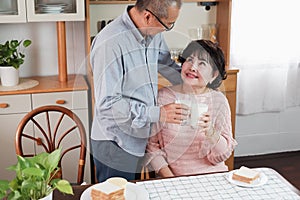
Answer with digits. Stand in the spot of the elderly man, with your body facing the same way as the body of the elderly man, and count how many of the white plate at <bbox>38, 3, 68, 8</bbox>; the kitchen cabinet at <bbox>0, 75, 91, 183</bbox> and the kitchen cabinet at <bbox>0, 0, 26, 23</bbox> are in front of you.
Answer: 0

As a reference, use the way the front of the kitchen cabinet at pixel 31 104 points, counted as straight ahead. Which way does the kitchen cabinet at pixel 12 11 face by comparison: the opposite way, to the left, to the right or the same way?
the same way

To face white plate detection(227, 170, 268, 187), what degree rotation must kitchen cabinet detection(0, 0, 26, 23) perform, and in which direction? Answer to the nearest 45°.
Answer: approximately 45° to its left

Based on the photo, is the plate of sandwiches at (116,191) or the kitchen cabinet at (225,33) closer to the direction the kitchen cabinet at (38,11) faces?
the plate of sandwiches

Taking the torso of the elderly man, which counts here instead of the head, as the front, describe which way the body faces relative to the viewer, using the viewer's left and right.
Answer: facing the viewer and to the right of the viewer

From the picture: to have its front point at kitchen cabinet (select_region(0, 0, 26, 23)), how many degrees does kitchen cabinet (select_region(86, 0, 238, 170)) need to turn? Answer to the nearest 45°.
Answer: approximately 90° to its right

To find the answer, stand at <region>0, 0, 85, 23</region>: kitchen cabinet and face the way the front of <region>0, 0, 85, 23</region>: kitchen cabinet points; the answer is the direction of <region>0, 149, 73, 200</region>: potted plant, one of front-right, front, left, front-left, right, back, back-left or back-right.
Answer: front

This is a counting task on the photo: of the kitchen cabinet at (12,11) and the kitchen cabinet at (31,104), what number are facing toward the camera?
2

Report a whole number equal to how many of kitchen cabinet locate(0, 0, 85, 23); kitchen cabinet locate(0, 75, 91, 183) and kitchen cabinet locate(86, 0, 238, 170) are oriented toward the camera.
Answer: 3

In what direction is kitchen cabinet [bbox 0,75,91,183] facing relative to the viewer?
toward the camera

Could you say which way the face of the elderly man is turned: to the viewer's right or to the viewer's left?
to the viewer's right

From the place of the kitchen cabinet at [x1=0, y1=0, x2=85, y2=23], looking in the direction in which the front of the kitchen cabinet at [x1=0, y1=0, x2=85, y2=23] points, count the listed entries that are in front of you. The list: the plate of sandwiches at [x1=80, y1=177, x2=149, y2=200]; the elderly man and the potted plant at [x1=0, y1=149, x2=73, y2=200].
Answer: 3

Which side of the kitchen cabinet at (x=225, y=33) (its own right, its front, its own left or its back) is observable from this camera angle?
front

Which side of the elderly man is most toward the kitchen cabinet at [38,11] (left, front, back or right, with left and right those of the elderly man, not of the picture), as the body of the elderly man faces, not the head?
back

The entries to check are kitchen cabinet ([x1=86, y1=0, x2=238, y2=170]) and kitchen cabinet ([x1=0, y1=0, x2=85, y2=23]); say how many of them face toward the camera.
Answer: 2

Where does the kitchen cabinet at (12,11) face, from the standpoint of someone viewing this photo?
facing the viewer

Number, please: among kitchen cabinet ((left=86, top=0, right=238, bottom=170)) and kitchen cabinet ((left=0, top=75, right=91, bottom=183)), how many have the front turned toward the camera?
2
